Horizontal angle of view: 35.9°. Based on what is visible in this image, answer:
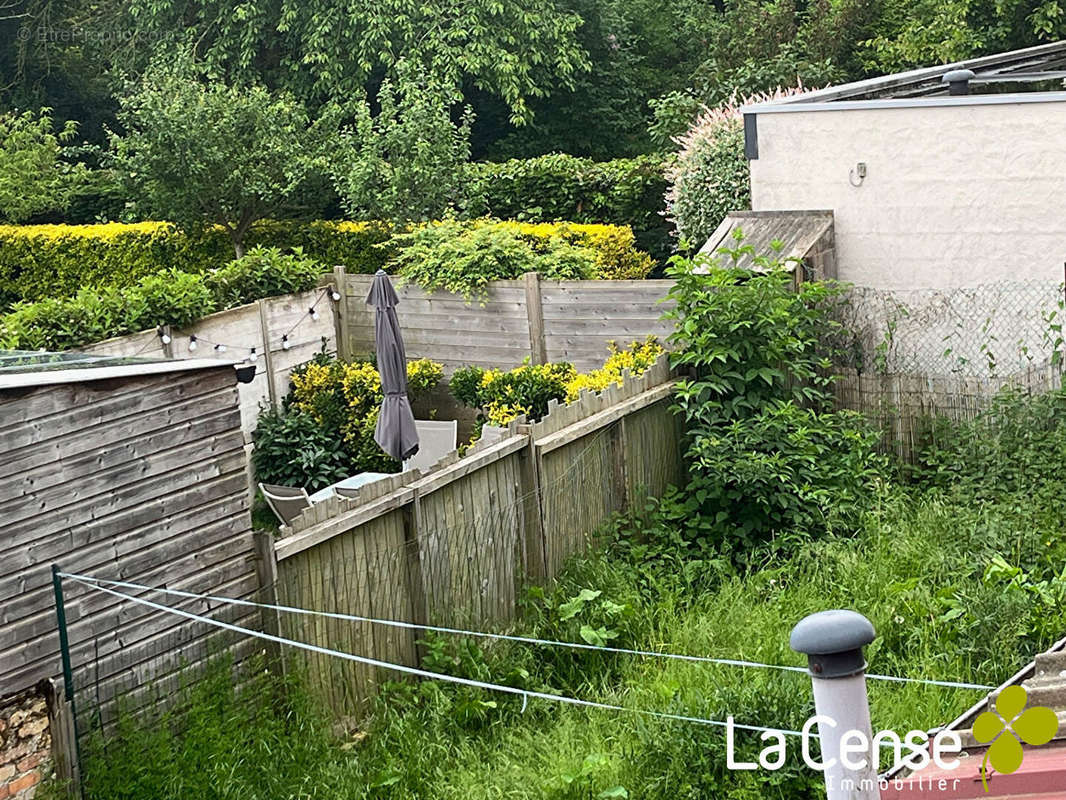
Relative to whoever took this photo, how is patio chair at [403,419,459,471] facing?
facing the viewer and to the left of the viewer

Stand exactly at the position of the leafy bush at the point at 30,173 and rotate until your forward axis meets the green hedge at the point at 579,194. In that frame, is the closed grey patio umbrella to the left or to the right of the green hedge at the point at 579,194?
right

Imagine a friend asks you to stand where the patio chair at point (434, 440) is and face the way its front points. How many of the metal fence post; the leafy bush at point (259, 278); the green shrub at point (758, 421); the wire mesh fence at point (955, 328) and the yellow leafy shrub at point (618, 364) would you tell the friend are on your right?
1

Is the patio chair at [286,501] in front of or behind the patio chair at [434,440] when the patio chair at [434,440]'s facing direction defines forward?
in front

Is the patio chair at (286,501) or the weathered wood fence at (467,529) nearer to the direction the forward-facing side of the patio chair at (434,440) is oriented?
the patio chair

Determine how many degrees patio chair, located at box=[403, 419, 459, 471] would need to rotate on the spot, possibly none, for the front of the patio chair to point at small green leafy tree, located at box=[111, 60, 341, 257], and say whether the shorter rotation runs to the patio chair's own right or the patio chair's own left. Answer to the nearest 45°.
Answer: approximately 135° to the patio chair's own right

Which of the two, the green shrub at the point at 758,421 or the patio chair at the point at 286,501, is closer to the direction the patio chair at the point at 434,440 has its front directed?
the patio chair

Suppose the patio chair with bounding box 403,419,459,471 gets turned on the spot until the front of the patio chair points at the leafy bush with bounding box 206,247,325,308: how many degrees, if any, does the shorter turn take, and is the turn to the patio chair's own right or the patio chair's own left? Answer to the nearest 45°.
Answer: approximately 90° to the patio chair's own right

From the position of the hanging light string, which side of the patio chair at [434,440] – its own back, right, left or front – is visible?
right

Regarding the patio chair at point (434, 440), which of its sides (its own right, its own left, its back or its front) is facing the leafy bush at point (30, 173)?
right

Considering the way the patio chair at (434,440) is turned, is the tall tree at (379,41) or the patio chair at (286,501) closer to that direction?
the patio chair

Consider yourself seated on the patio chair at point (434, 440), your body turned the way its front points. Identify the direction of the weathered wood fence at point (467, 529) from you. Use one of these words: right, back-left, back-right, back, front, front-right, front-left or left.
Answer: front-left

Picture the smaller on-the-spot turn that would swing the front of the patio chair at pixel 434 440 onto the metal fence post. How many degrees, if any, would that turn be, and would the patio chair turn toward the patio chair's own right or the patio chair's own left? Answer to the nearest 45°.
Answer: approximately 45° to the patio chair's own left

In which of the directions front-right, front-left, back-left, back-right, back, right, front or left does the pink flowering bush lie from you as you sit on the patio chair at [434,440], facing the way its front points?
back-left

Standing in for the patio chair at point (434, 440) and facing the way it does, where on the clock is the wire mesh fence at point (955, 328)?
The wire mesh fence is roughly at 9 o'clock from the patio chair.
